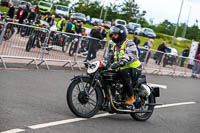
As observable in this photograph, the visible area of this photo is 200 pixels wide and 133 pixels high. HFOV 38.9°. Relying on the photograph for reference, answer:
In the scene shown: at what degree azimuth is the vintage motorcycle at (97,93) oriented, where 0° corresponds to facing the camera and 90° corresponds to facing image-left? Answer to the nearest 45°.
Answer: approximately 45°

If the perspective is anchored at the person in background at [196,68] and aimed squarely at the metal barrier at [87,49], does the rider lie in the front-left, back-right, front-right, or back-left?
front-left

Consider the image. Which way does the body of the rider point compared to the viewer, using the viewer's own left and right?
facing the viewer and to the left of the viewer

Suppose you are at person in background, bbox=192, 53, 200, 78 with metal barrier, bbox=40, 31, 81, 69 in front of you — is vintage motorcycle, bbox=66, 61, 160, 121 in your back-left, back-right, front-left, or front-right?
front-left
